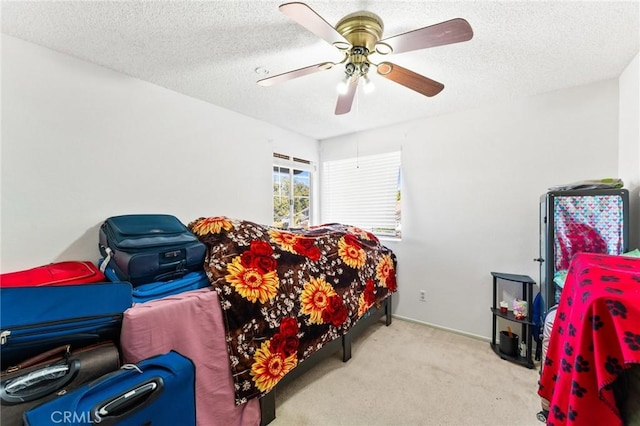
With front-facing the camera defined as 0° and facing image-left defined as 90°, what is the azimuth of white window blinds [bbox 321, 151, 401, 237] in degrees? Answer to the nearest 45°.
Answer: approximately 45°

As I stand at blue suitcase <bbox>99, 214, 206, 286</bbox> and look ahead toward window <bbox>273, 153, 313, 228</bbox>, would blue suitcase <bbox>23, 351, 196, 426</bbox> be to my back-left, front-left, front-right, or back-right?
back-right

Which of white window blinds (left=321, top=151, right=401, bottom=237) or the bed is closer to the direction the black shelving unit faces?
the bed

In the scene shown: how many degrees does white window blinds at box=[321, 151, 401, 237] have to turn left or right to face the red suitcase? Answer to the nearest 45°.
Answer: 0° — it already faces it

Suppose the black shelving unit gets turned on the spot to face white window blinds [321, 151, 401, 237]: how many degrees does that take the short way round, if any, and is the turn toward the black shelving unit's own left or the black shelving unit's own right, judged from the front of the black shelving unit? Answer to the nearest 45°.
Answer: approximately 45° to the black shelving unit's own right
